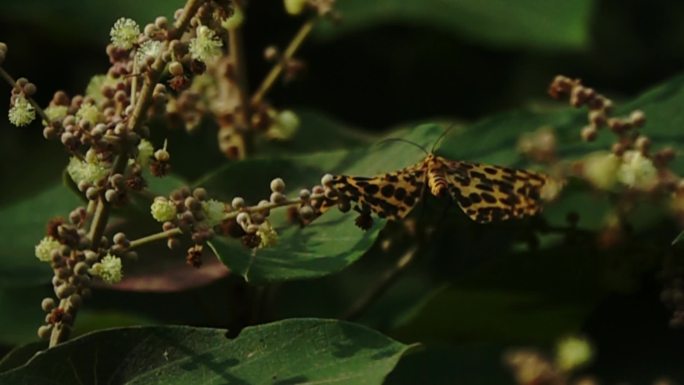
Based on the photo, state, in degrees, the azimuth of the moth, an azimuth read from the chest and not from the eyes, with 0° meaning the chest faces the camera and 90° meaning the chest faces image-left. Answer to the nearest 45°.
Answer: approximately 180°

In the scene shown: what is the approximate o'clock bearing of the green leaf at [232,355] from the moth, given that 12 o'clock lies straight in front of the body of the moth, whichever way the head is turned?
The green leaf is roughly at 8 o'clock from the moth.
